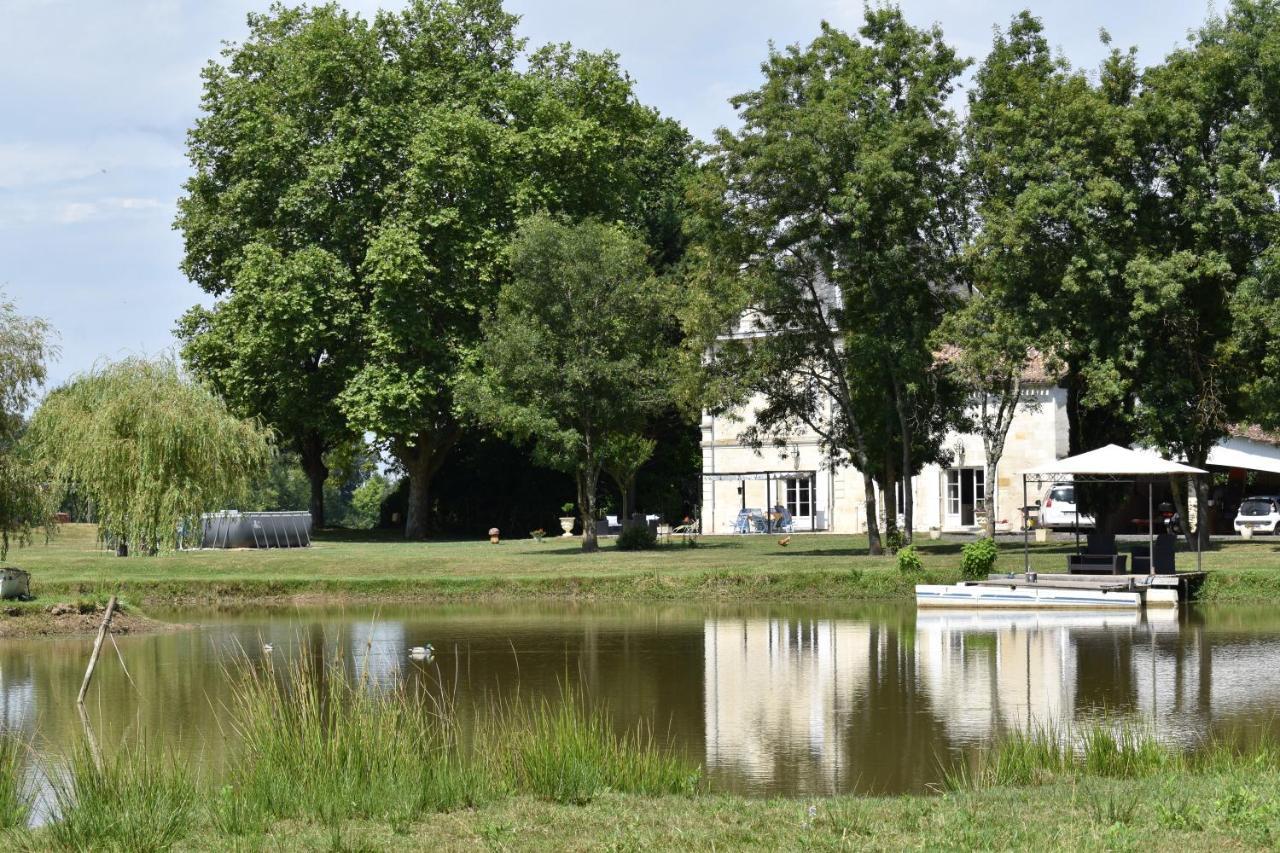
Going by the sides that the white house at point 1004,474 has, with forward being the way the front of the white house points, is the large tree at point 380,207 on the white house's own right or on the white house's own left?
on the white house's own right

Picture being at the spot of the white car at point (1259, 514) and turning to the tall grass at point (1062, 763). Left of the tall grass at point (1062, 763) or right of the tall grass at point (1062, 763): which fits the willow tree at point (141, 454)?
right

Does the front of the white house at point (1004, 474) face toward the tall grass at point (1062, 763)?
yes

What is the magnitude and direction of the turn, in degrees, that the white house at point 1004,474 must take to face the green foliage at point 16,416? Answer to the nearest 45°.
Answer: approximately 45° to its right

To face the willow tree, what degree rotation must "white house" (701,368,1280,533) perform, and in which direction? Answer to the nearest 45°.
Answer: approximately 45° to its right

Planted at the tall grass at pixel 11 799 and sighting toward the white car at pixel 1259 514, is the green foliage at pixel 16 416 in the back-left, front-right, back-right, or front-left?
front-left

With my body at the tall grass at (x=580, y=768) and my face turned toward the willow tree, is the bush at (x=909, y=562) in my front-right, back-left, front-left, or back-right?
front-right

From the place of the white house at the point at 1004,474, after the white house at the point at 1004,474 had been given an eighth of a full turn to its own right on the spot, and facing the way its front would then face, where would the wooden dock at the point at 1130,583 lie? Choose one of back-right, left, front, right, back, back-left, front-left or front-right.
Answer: front-left

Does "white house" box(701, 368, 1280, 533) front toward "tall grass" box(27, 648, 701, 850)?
yes

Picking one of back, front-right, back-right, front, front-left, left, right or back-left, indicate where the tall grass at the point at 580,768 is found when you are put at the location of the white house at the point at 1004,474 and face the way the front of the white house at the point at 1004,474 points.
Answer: front

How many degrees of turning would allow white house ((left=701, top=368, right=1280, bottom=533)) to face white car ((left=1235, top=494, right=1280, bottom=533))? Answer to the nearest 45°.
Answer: approximately 90° to its left

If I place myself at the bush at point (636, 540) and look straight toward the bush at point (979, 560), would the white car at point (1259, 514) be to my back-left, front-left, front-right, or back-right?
front-left

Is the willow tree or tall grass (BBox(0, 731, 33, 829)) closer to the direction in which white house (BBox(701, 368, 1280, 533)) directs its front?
the tall grass

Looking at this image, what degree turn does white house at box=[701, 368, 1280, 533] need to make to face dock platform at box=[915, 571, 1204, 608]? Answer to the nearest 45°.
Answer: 0° — it already faces it

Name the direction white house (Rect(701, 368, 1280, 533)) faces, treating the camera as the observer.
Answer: facing the viewer
